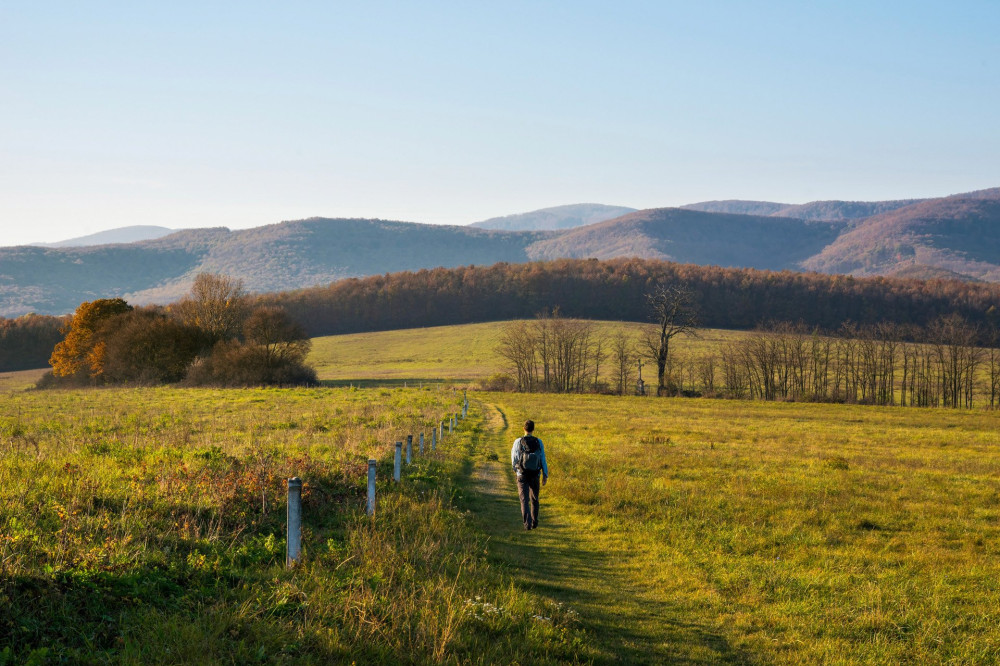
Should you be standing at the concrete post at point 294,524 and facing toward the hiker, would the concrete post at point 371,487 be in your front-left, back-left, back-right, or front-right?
front-left

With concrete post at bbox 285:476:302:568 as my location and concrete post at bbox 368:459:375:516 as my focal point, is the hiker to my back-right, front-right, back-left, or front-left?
front-right

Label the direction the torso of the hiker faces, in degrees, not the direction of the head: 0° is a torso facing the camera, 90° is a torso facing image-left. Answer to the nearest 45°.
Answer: approximately 180°

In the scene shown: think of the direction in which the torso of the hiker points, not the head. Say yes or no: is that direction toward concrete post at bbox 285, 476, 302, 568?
no
